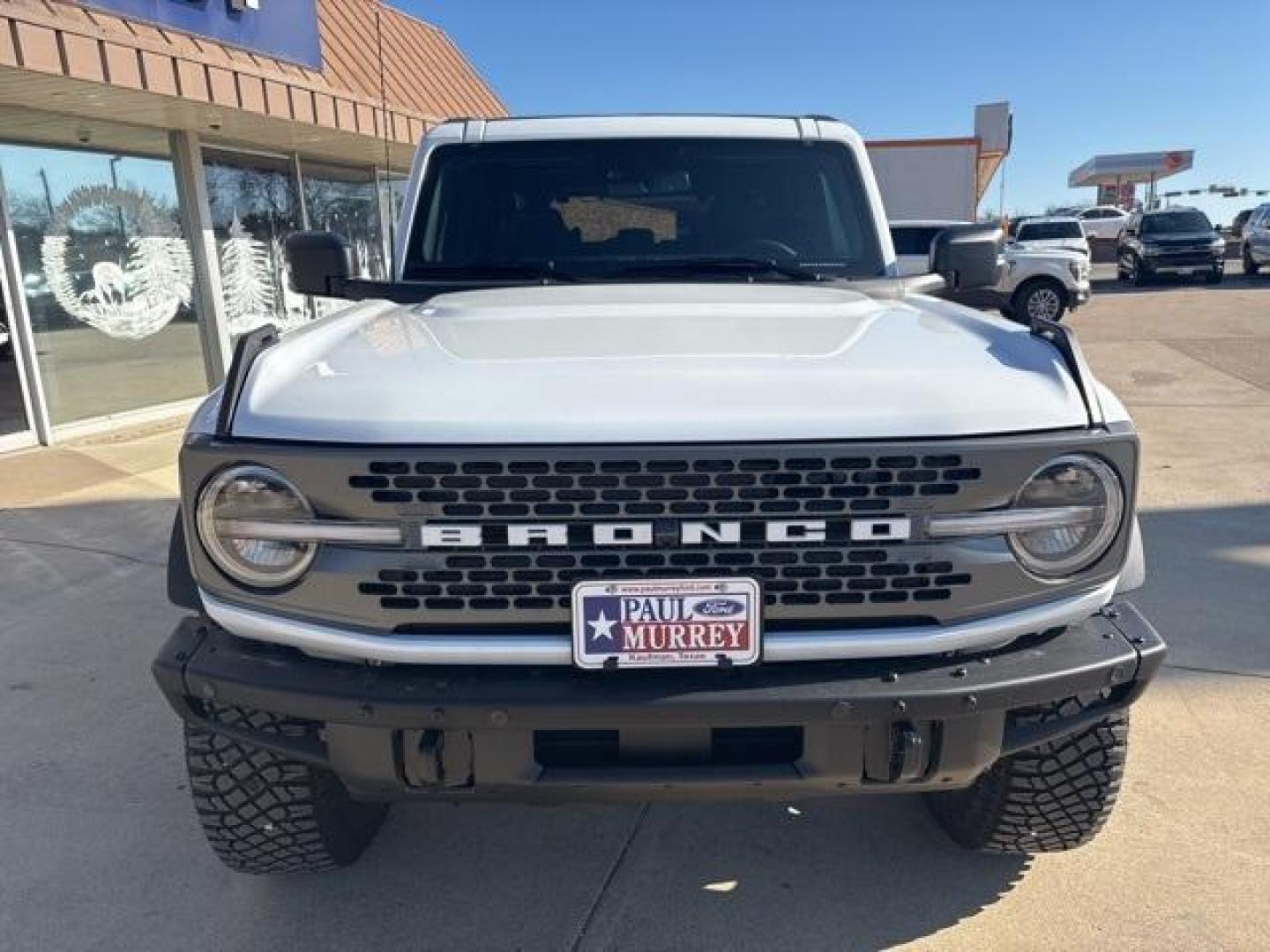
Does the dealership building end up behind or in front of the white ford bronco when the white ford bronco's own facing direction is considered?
behind

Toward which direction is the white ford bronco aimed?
toward the camera

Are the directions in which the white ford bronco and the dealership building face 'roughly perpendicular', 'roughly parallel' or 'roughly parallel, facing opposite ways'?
roughly perpendicular

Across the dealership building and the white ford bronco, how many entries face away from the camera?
0

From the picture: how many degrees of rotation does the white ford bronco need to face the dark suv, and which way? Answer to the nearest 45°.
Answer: approximately 135° to its left

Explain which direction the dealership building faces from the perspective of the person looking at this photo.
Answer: facing the viewer and to the right of the viewer

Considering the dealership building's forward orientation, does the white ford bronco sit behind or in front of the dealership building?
in front

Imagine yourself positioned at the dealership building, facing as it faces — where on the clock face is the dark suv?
The dark suv is roughly at 10 o'clock from the dealership building.
